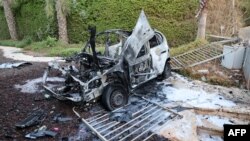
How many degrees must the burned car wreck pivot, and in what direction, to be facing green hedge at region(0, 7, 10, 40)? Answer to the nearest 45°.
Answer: approximately 90° to its right

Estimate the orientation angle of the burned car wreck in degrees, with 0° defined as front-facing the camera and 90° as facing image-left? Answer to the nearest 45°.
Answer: approximately 45°

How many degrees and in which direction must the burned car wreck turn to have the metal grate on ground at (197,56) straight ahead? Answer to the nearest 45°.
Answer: approximately 180°
